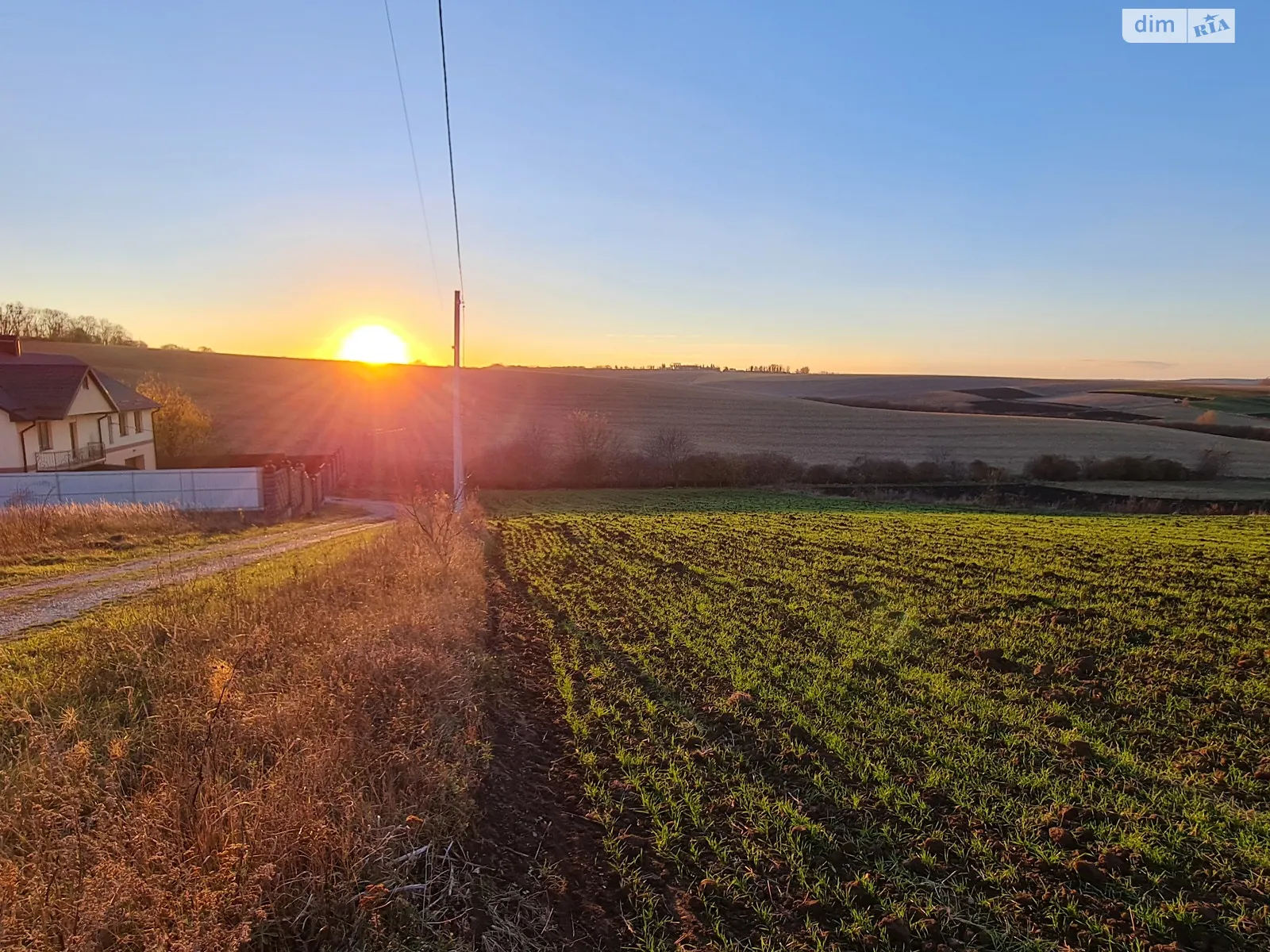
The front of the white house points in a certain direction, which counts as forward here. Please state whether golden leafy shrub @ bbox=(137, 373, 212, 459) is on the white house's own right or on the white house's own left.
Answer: on the white house's own left

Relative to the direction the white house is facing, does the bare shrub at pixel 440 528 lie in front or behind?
in front
